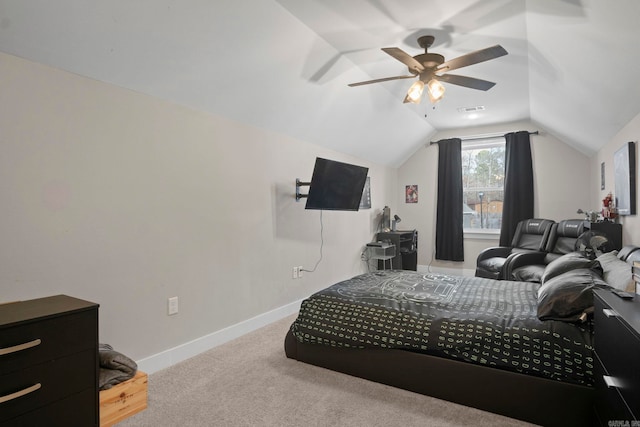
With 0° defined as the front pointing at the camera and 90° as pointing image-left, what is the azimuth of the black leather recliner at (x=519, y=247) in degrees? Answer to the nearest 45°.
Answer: approximately 45°

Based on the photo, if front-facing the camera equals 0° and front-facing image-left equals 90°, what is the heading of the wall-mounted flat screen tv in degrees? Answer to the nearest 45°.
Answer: approximately 315°

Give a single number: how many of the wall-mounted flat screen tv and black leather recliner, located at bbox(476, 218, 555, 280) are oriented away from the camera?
0

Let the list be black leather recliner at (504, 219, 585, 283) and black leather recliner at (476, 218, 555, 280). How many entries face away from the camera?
0

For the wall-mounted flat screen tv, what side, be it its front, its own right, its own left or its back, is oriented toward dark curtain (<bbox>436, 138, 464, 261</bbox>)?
left

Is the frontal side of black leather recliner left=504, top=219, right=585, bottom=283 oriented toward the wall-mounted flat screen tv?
yes

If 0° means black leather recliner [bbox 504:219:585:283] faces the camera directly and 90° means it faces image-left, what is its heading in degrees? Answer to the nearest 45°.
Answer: approximately 45°

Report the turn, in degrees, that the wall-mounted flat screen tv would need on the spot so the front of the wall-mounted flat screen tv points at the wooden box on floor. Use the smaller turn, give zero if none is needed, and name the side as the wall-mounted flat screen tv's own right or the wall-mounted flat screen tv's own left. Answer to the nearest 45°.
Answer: approximately 90° to the wall-mounted flat screen tv's own right

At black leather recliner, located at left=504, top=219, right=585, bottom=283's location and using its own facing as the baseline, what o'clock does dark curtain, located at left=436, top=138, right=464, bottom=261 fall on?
The dark curtain is roughly at 3 o'clock from the black leather recliner.

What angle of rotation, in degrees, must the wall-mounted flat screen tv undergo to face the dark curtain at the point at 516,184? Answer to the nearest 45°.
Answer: approximately 90° to its left

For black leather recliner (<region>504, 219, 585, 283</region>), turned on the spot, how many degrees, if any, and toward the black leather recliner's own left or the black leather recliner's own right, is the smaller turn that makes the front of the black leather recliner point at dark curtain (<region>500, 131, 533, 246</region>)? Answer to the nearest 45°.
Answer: approximately 135° to the black leather recliner's own right

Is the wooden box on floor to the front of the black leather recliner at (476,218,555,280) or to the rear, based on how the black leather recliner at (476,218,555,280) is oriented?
to the front

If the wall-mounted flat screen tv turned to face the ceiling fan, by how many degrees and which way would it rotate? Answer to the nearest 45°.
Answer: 0° — it already faces it

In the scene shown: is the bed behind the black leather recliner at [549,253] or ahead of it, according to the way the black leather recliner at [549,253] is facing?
ahead
